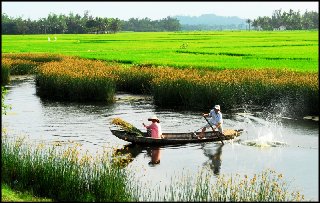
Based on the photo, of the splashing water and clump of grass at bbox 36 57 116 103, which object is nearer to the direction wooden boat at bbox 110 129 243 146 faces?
the clump of grass

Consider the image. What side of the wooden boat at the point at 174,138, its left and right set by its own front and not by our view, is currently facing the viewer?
left

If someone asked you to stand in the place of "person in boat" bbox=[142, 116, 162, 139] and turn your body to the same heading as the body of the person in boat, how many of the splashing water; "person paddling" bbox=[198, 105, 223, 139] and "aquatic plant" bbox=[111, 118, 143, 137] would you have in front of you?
1

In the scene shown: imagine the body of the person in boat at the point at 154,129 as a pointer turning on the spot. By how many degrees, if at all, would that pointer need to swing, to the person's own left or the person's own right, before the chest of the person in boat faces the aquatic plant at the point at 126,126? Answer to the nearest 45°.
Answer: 0° — they already face it

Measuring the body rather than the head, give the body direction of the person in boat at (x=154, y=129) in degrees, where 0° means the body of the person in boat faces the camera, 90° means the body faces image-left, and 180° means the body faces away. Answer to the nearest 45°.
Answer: approximately 90°

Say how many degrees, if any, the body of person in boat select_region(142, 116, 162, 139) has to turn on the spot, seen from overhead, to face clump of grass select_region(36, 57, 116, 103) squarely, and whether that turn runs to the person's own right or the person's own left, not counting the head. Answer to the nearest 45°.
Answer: approximately 90° to the person's own right
